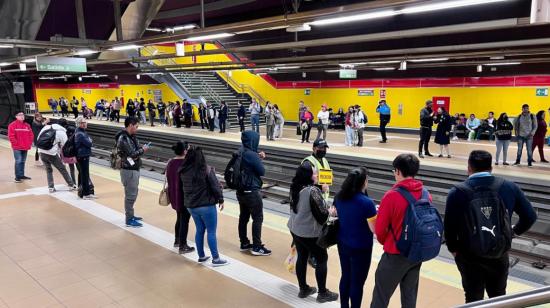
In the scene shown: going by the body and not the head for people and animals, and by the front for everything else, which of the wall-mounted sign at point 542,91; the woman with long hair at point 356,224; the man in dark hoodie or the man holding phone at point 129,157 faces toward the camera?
the wall-mounted sign

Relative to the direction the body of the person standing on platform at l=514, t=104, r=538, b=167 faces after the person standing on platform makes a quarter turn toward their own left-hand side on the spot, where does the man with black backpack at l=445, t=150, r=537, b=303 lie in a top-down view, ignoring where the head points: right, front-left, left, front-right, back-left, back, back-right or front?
right

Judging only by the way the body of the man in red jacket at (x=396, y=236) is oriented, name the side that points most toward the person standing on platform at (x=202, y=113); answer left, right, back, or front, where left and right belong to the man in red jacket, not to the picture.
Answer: front

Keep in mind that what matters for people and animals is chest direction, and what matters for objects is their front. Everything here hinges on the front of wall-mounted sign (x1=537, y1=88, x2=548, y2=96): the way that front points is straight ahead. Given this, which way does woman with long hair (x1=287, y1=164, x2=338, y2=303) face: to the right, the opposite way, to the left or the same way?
the opposite way

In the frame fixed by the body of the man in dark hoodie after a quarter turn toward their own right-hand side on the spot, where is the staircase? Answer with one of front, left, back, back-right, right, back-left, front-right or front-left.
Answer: back

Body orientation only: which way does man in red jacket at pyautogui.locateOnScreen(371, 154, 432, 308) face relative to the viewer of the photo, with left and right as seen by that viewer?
facing away from the viewer and to the left of the viewer

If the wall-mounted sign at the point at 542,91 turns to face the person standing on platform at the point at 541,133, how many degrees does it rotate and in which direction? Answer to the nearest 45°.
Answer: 0° — it already faces them

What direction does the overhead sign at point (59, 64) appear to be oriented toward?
toward the camera

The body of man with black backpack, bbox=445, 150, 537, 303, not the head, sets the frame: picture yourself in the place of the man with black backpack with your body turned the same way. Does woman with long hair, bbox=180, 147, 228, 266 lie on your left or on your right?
on your left

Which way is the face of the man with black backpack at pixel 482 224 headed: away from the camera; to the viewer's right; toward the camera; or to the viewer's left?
away from the camera

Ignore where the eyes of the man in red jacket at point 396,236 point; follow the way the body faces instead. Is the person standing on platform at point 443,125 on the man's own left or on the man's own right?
on the man's own right

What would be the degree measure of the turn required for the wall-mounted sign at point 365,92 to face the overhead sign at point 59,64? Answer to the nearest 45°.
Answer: approximately 45° to its right

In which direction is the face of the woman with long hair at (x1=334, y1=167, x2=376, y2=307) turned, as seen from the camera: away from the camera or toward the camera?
away from the camera

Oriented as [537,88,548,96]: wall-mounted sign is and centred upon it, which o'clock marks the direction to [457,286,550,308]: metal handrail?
The metal handrail is roughly at 12 o'clock from the wall-mounted sign.

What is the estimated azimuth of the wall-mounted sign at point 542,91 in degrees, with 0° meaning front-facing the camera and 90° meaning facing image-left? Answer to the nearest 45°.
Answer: approximately 0°
